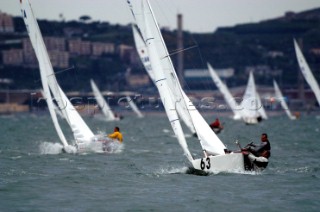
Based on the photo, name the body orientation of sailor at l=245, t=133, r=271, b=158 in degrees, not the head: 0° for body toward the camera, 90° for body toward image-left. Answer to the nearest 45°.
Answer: approximately 90°
